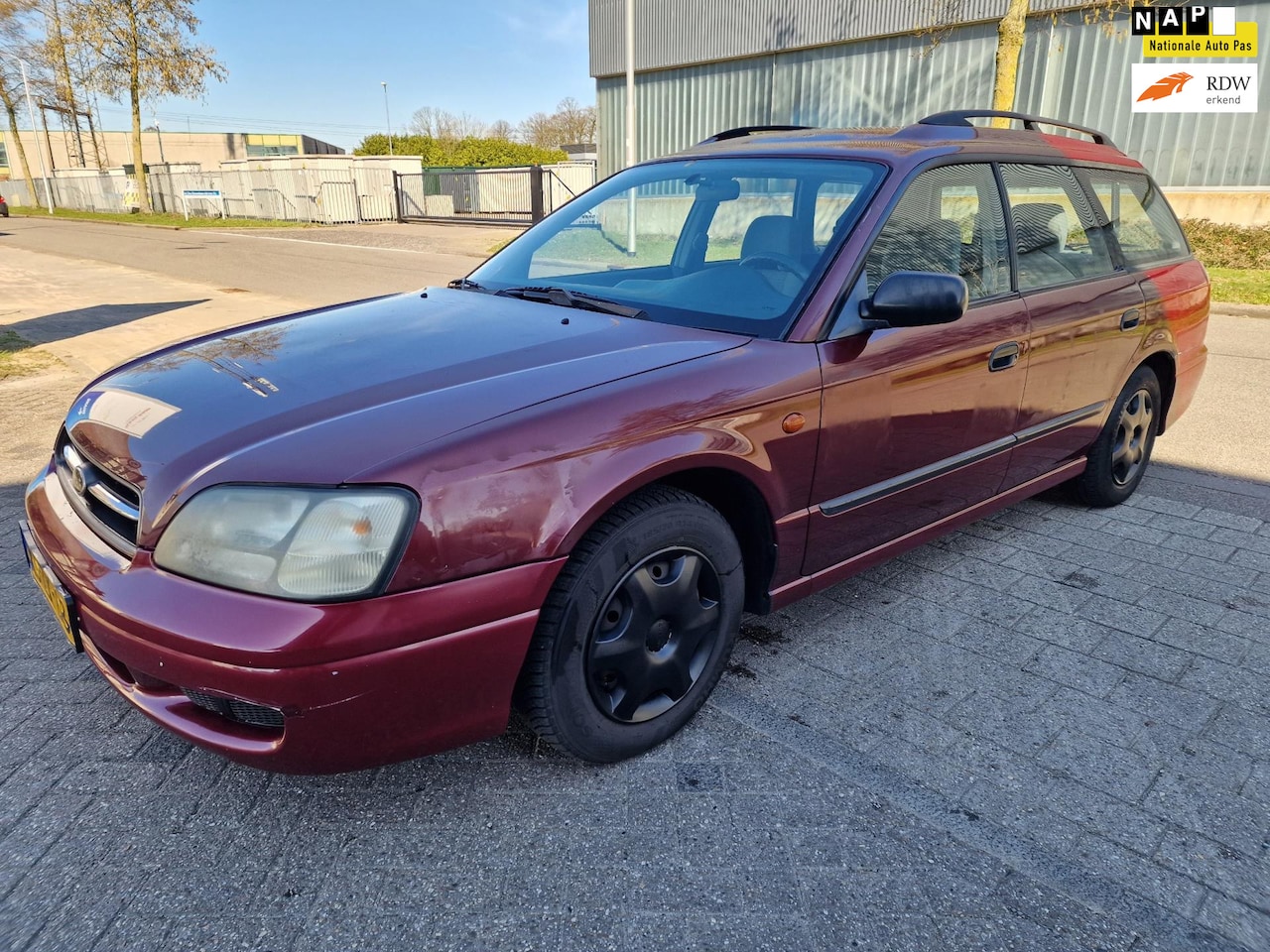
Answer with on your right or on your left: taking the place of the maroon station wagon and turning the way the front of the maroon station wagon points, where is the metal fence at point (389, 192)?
on your right

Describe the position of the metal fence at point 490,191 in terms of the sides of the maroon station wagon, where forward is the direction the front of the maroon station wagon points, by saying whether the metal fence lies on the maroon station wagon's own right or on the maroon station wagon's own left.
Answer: on the maroon station wagon's own right

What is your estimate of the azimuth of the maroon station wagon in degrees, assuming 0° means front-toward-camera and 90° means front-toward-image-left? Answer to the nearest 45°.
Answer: approximately 45°

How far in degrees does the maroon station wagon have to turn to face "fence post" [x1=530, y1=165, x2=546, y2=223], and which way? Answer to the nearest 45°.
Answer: approximately 135° to its right

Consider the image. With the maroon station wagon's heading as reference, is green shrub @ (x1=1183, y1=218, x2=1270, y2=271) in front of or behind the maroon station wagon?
behind

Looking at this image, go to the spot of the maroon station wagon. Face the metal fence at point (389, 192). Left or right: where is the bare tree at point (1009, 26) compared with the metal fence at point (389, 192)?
right

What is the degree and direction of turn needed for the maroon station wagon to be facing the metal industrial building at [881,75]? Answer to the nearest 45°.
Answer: approximately 135° to its right

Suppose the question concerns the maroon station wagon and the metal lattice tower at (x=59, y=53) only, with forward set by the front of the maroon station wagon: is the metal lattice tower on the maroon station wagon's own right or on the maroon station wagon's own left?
on the maroon station wagon's own right
